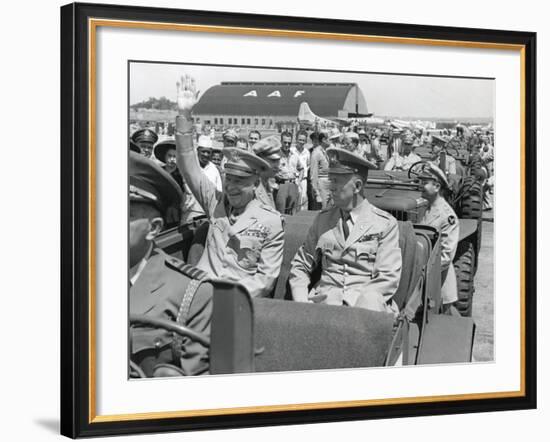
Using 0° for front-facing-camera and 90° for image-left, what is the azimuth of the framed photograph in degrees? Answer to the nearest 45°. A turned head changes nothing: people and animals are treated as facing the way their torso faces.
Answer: approximately 315°
